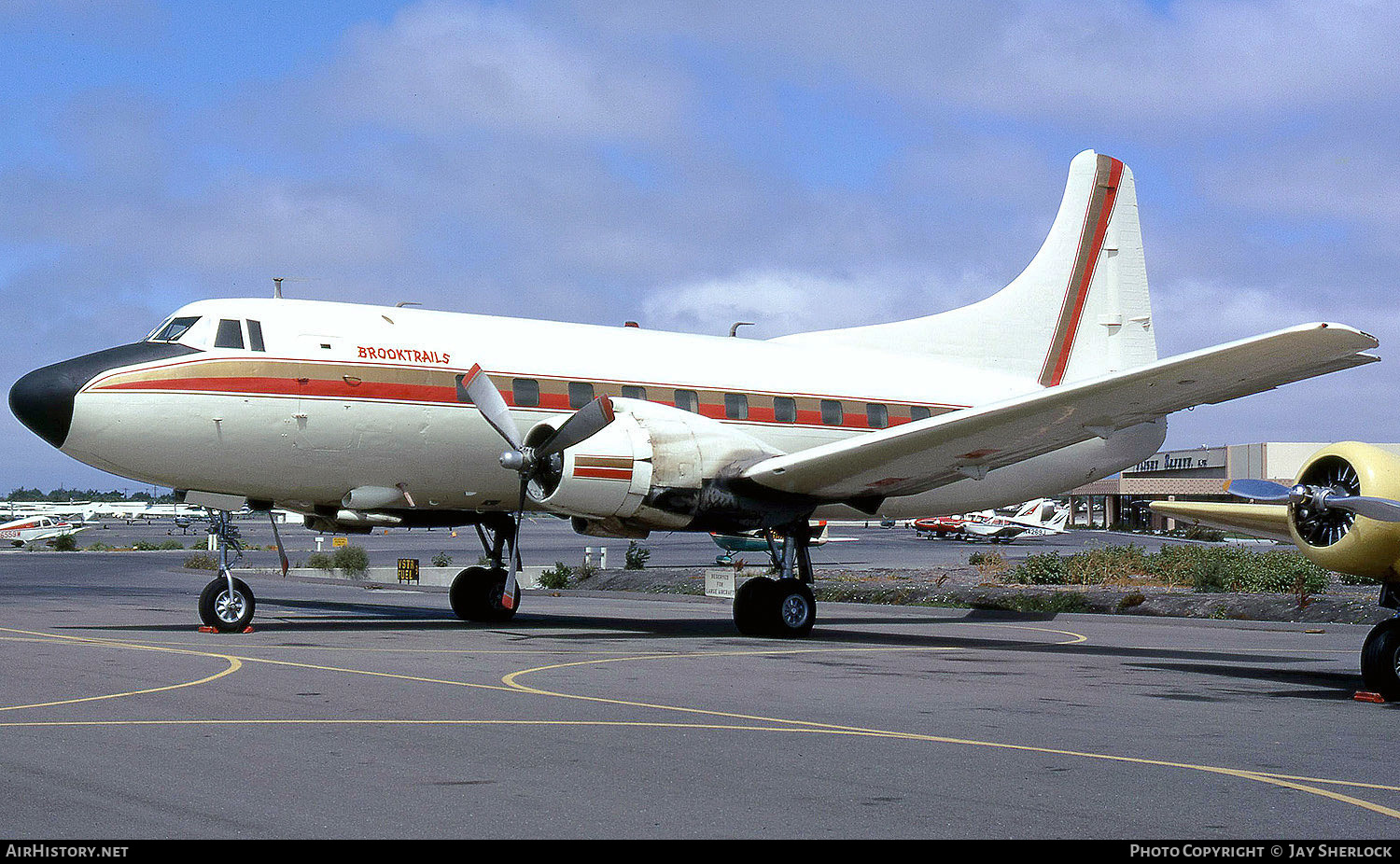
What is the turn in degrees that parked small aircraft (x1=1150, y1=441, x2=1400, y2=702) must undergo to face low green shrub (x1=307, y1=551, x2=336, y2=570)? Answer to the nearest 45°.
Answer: approximately 90° to its right

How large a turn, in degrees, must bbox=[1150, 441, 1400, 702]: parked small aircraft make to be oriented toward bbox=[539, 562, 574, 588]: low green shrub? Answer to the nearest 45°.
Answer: approximately 90° to its right

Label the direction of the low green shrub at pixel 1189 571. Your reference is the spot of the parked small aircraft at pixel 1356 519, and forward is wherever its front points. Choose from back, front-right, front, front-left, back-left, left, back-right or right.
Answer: back-right

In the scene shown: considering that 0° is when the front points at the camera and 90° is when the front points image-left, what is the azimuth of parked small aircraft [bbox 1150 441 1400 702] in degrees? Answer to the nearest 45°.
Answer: approximately 45°

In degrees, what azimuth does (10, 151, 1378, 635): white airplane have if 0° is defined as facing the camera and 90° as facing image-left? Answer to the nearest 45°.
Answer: approximately 45°

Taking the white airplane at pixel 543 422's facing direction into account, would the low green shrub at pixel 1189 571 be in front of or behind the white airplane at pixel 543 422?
behind

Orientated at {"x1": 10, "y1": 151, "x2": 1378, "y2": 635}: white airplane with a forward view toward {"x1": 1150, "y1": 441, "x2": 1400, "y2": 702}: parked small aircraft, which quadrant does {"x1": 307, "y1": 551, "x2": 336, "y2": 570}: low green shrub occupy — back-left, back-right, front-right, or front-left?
back-left

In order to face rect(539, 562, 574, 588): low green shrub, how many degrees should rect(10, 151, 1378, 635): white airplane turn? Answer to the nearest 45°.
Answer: approximately 135° to its right

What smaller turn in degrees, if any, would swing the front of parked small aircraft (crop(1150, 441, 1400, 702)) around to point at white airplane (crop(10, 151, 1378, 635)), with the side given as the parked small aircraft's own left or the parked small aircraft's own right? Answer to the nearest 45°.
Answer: approximately 45° to the parked small aircraft's own right

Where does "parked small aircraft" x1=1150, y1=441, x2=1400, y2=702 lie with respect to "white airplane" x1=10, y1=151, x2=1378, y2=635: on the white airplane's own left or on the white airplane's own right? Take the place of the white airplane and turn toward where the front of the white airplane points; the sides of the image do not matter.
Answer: on the white airplane's own left
